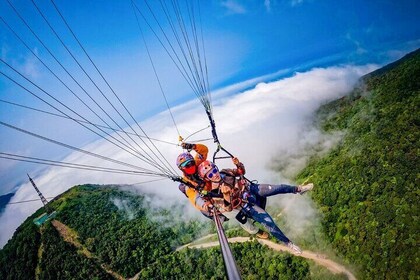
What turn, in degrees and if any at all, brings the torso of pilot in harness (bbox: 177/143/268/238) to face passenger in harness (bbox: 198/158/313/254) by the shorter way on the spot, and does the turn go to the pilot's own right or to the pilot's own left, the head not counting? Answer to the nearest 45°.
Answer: approximately 45° to the pilot's own left

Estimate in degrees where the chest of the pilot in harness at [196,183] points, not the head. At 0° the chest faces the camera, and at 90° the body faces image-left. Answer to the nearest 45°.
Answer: approximately 315°
